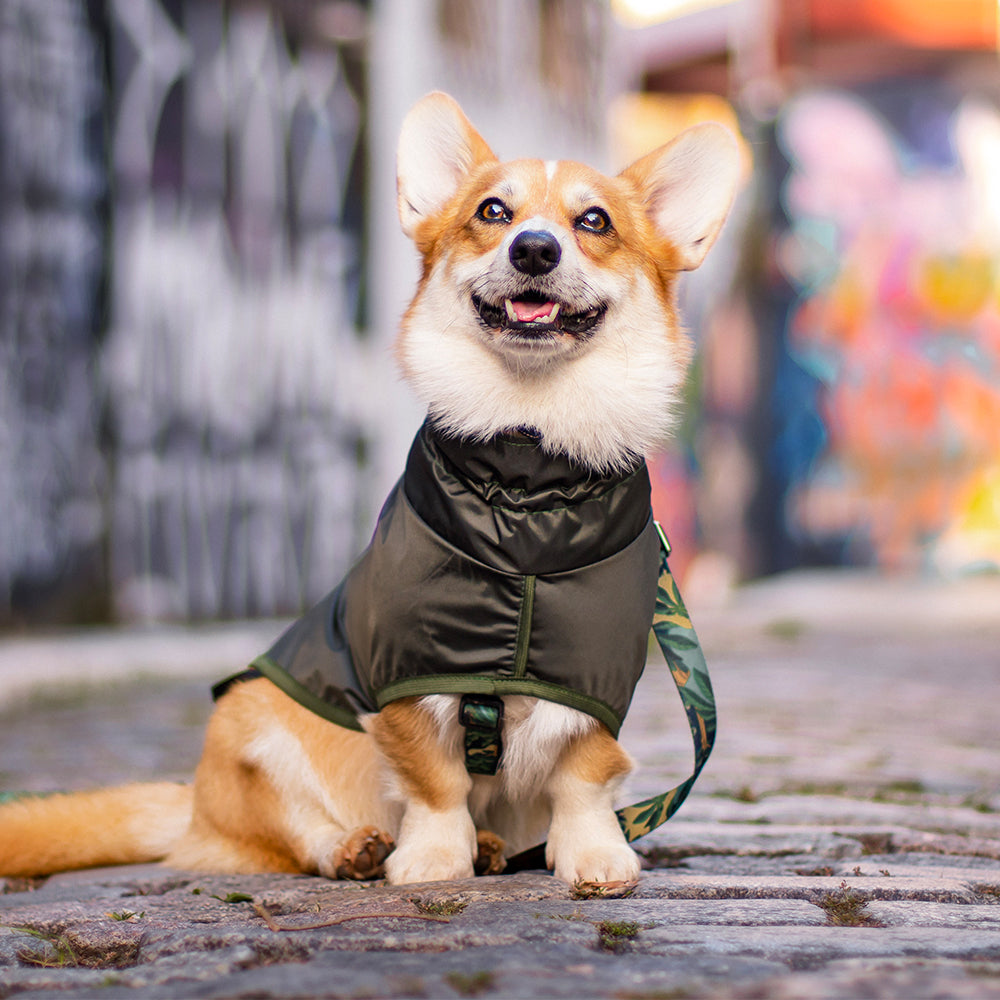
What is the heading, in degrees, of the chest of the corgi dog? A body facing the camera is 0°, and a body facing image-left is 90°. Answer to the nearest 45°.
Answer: approximately 315°

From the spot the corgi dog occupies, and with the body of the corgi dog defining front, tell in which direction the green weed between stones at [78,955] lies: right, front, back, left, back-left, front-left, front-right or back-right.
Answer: right

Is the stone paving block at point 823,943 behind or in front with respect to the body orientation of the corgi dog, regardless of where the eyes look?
in front

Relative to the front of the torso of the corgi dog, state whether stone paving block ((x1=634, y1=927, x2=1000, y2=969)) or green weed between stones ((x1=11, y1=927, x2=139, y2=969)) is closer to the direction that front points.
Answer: the stone paving block
